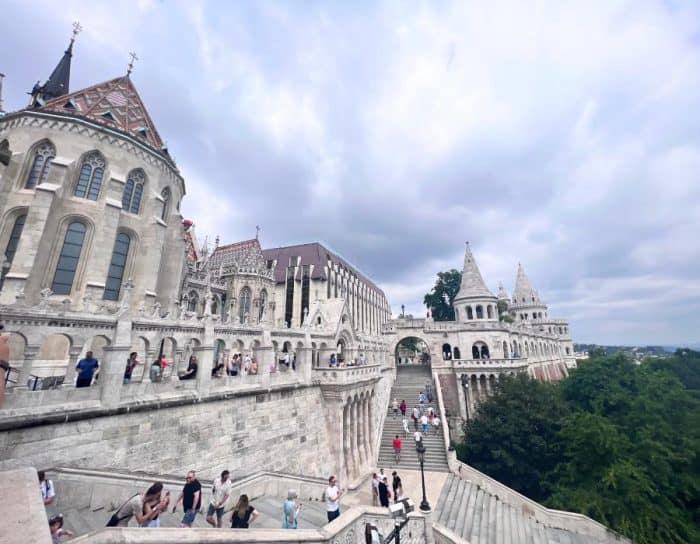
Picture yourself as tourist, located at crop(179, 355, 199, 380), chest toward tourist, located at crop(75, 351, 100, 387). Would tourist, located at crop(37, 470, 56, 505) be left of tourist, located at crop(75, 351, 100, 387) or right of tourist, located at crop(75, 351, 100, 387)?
left

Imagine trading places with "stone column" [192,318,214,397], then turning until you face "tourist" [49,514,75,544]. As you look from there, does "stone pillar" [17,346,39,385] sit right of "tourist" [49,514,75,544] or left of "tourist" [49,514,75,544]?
right

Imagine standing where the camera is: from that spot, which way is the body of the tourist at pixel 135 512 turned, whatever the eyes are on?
to the viewer's right

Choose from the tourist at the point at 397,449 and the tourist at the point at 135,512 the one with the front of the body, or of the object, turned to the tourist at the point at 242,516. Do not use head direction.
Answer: the tourist at the point at 135,512
